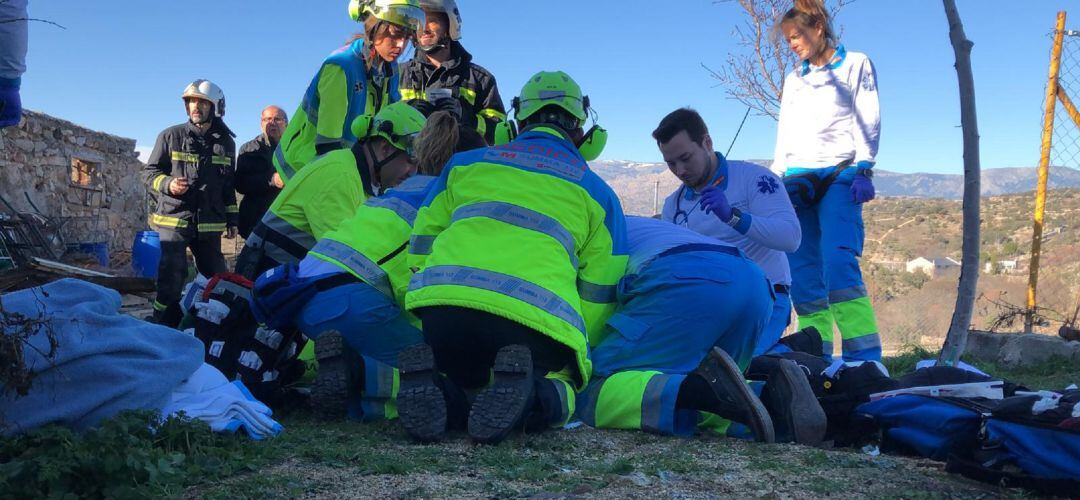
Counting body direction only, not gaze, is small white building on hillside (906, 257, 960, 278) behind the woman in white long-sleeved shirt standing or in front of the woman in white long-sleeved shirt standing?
behind

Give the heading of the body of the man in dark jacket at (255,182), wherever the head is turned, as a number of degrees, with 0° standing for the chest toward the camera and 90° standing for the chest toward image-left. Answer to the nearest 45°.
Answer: approximately 315°

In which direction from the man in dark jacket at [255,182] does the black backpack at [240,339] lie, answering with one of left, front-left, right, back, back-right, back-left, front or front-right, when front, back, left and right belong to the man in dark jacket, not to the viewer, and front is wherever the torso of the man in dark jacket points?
front-right

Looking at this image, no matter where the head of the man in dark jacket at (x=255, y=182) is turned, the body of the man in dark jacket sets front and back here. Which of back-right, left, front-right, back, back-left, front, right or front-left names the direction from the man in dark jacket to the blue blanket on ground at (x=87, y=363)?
front-right

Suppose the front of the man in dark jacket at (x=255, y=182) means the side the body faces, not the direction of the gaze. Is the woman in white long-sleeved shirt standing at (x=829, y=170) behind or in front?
in front

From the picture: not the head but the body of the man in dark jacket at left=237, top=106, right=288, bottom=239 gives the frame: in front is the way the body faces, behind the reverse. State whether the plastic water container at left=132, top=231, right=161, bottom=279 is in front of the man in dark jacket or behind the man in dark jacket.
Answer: behind

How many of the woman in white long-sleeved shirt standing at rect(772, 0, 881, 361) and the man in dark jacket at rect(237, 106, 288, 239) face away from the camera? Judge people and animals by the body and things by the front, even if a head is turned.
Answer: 0

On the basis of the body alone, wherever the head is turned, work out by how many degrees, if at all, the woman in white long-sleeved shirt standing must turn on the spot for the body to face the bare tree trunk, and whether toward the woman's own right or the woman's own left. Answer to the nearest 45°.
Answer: approximately 90° to the woman's own left

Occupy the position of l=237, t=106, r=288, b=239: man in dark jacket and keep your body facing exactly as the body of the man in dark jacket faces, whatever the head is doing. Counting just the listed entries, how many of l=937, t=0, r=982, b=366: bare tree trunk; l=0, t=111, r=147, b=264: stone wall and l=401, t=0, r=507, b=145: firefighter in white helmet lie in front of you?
2
